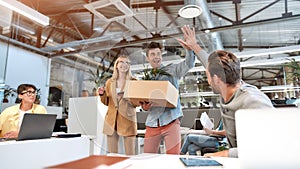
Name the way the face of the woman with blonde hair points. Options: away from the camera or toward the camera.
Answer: toward the camera

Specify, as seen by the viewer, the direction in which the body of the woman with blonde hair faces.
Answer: toward the camera

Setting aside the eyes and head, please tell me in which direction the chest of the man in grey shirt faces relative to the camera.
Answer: to the viewer's left

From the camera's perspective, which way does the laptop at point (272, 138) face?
away from the camera

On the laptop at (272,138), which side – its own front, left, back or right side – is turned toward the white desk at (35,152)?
left

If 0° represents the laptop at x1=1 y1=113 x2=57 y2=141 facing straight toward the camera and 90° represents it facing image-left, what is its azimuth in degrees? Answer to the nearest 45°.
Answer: approximately 135°

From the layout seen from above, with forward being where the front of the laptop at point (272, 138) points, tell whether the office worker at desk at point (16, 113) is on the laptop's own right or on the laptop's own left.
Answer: on the laptop's own left

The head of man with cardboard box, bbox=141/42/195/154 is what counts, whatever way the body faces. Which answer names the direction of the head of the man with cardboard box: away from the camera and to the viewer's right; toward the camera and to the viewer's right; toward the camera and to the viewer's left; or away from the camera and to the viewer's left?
toward the camera and to the viewer's right

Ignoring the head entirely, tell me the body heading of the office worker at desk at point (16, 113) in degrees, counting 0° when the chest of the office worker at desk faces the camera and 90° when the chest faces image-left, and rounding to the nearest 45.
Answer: approximately 315°

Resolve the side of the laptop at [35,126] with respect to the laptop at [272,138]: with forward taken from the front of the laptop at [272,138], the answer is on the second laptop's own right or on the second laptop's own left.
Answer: on the second laptop's own left

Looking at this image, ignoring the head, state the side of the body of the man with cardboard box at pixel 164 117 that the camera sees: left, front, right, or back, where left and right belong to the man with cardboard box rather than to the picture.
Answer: front

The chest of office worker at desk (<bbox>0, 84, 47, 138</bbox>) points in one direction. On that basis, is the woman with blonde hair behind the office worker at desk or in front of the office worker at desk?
in front
